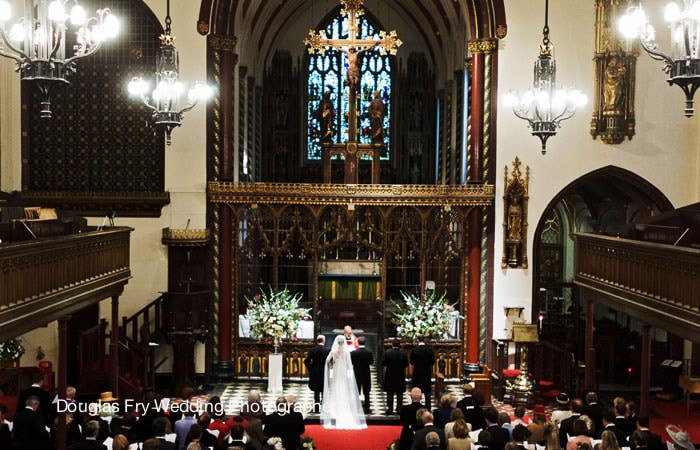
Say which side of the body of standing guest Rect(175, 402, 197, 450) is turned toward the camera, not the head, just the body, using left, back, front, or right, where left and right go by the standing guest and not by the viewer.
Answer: back

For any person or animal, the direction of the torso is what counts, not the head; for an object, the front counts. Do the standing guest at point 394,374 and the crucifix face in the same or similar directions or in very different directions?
very different directions

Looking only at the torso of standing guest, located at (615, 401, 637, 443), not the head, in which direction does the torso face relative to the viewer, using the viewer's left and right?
facing away from the viewer

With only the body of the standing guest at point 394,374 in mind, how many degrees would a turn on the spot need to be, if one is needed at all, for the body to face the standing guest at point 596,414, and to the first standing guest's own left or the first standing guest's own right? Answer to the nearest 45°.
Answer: approximately 135° to the first standing guest's own right

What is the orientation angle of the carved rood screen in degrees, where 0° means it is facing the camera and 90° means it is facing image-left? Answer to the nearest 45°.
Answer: approximately 0°

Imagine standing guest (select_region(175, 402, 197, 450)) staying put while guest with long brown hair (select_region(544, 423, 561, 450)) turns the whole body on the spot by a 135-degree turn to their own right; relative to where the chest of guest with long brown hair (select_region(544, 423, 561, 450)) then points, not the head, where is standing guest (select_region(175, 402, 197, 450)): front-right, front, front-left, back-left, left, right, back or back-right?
back-right

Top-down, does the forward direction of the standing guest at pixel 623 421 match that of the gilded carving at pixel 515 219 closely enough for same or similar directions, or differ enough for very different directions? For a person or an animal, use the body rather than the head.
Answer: very different directions

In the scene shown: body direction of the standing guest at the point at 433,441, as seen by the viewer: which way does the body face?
away from the camera

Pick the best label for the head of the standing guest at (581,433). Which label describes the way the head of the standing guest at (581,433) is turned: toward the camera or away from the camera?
away from the camera
